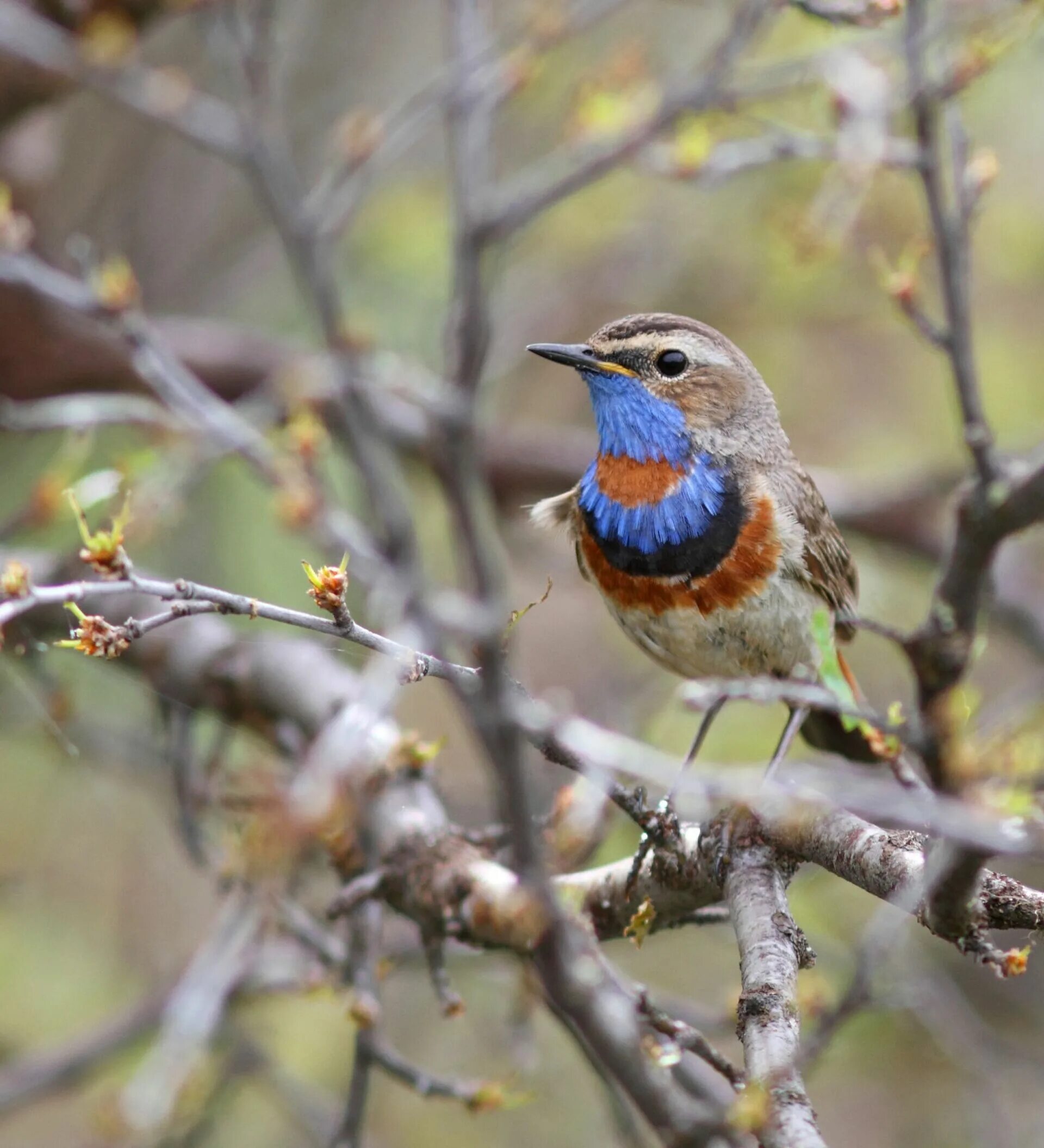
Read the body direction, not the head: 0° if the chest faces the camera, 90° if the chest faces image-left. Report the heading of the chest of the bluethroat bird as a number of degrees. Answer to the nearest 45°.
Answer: approximately 45°
